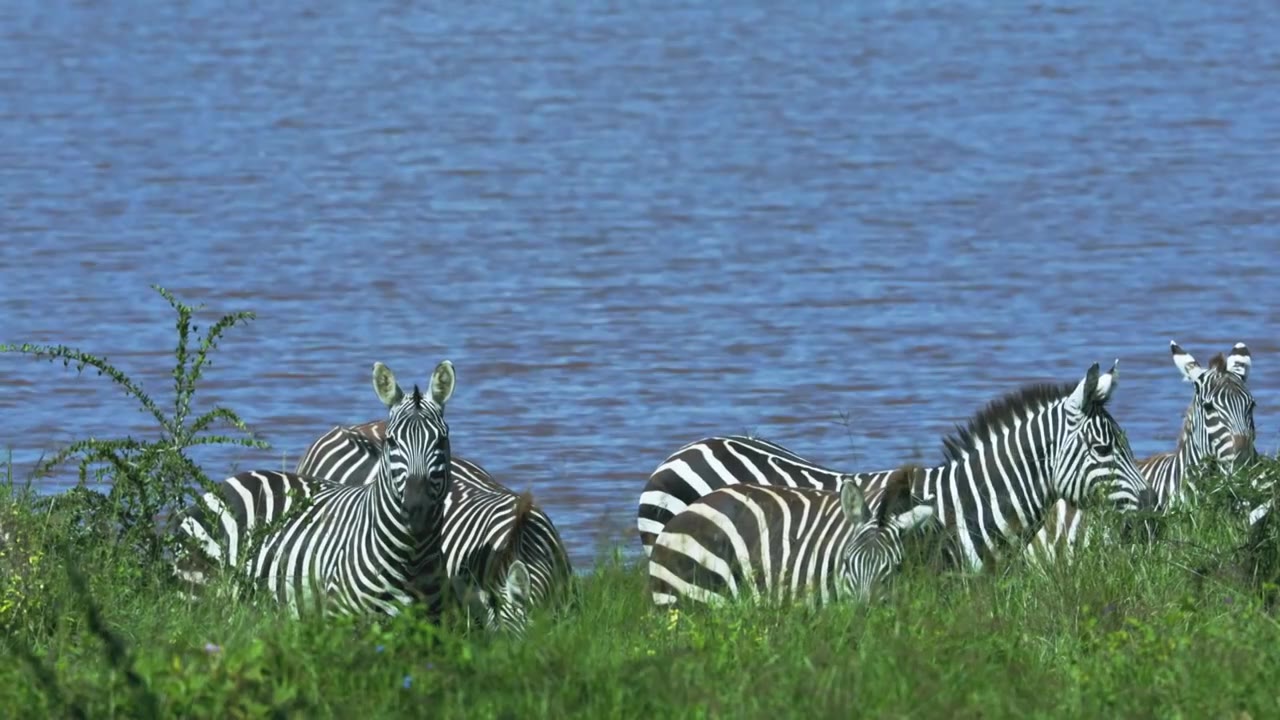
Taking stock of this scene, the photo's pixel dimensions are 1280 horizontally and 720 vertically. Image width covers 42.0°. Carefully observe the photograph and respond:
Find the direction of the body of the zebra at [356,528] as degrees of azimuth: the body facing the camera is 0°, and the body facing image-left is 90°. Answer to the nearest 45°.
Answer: approximately 315°

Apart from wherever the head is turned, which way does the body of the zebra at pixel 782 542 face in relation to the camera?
to the viewer's right

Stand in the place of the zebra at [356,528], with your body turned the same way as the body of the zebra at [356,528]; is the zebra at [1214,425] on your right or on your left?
on your left

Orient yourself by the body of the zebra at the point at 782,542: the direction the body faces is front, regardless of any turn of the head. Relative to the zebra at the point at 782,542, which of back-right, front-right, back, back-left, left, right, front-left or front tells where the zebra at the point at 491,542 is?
back

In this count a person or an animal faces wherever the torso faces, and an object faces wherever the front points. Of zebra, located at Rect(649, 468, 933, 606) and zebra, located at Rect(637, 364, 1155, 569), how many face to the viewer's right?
2

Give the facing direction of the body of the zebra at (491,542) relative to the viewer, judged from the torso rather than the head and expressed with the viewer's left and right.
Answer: facing the viewer and to the right of the viewer

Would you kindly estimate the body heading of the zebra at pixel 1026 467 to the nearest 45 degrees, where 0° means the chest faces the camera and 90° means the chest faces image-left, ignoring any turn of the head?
approximately 270°

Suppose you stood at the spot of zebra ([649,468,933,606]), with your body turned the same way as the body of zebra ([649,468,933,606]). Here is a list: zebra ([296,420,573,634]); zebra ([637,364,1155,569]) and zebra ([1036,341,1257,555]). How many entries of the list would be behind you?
1

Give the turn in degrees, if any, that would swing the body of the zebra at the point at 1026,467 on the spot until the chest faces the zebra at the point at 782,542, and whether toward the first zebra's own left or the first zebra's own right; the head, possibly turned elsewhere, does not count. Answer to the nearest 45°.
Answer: approximately 135° to the first zebra's own right

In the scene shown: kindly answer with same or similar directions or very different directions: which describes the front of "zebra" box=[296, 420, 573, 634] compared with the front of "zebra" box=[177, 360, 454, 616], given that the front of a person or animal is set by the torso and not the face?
same or similar directions

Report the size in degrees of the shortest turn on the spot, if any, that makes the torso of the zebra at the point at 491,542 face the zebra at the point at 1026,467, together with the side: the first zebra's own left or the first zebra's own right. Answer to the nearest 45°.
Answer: approximately 45° to the first zebra's own left

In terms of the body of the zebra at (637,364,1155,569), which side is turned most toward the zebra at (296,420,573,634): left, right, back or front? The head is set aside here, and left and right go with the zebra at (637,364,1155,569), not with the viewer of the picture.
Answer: back

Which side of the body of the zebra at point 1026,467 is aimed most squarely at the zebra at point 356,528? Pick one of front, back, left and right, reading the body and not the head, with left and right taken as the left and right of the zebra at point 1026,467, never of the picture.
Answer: back

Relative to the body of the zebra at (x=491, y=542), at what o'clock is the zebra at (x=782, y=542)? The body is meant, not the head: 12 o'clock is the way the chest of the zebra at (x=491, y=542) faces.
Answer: the zebra at (x=782, y=542) is roughly at 11 o'clock from the zebra at (x=491, y=542).

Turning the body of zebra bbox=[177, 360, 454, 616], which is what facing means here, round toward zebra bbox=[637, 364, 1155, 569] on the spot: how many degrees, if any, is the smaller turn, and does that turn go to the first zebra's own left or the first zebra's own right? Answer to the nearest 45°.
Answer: approximately 45° to the first zebra's own left
